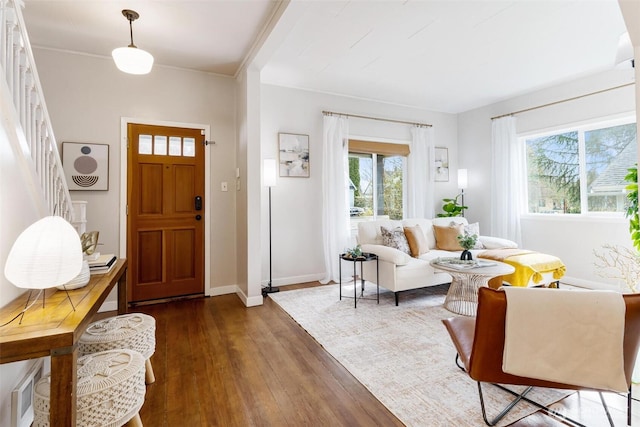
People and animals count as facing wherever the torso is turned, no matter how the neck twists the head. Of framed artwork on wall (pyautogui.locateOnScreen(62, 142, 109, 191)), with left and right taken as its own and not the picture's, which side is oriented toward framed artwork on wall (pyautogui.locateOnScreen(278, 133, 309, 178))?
left

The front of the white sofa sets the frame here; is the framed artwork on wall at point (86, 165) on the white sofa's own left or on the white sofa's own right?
on the white sofa's own right

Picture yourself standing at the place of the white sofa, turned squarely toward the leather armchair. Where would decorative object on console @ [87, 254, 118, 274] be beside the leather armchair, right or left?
right

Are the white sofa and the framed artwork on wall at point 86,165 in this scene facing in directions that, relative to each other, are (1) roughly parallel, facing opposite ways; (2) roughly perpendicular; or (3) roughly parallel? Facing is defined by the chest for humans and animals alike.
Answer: roughly parallel

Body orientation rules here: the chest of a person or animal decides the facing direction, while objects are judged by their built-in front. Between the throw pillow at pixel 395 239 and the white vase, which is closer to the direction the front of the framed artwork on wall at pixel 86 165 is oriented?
the white vase

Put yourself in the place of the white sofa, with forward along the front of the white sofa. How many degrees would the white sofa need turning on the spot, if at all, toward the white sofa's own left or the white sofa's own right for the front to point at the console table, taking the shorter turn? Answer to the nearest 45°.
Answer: approximately 45° to the white sofa's own right

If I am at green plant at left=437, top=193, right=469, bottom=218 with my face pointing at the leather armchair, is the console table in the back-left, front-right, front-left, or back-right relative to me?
front-right

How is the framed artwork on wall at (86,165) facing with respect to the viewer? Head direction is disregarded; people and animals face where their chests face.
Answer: toward the camera

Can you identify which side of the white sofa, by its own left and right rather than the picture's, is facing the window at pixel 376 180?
back

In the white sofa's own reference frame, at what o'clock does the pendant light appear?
The pendant light is roughly at 3 o'clock from the white sofa.

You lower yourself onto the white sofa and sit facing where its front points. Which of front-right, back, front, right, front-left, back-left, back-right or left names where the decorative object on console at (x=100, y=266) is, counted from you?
right

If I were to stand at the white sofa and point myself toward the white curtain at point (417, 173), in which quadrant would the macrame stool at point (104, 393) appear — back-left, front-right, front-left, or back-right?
back-left

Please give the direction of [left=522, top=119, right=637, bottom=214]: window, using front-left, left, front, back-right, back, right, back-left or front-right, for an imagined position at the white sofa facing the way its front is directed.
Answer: left

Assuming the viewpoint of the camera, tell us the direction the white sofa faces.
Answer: facing the viewer and to the right of the viewer

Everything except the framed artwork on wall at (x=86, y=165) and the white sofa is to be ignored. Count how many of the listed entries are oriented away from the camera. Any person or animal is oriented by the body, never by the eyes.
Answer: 0

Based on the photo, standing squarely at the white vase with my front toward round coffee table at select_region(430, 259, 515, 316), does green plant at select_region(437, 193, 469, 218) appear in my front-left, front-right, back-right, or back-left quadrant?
front-left

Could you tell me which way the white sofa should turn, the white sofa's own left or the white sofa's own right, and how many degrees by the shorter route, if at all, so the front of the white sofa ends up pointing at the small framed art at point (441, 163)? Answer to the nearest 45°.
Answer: approximately 135° to the white sofa's own left

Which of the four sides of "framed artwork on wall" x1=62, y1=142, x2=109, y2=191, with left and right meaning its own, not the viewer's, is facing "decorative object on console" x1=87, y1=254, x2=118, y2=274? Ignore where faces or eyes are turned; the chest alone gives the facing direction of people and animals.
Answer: front

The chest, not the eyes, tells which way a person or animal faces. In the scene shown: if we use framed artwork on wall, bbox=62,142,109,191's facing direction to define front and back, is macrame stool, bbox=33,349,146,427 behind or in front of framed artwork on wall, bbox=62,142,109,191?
in front
